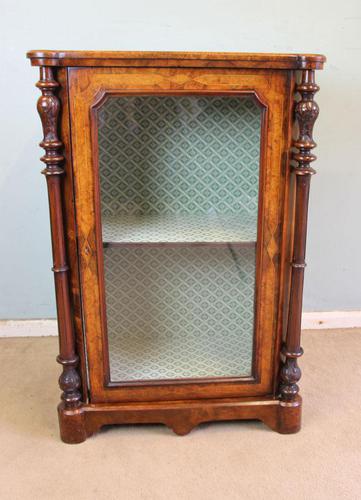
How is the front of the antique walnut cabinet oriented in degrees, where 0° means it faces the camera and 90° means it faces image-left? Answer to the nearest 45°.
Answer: approximately 0°
